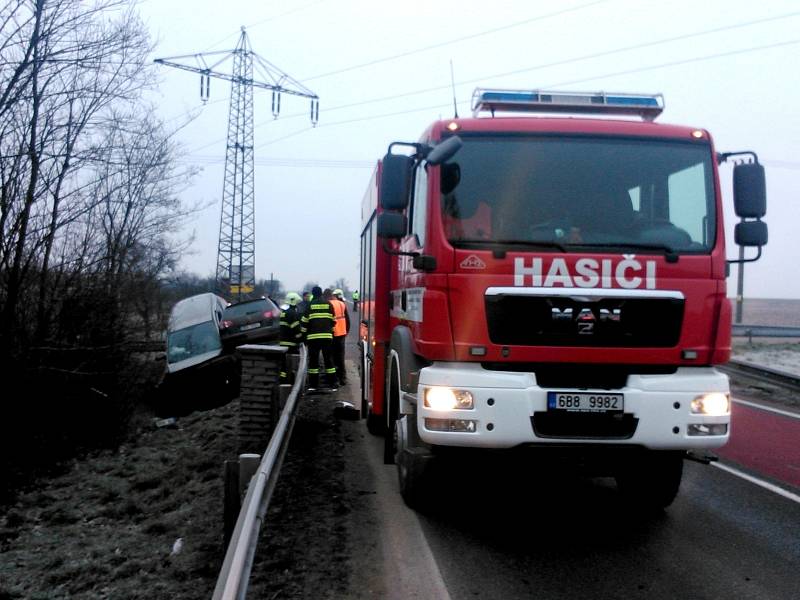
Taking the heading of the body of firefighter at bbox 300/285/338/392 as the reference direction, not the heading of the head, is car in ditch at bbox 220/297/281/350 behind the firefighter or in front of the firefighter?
in front

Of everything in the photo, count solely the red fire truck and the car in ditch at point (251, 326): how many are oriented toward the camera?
1

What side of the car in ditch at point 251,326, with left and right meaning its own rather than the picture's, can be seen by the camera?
back

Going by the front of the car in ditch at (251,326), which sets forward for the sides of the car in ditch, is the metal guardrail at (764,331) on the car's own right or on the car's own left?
on the car's own right

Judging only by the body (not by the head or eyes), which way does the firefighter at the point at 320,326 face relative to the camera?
away from the camera

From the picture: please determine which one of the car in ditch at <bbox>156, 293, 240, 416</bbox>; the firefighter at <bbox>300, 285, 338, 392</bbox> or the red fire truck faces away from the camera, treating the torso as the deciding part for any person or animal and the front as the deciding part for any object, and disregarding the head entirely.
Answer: the firefighter

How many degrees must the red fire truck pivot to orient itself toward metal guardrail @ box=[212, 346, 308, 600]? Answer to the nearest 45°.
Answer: approximately 45° to its right

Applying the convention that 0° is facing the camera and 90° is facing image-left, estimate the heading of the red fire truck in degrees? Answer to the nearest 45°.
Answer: approximately 0°

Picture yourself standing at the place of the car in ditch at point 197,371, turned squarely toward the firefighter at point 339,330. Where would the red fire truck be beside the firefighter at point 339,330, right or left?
right

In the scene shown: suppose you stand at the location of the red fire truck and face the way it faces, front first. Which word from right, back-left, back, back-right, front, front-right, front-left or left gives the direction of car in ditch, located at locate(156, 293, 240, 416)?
back-right
